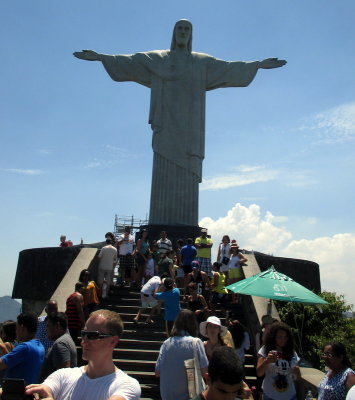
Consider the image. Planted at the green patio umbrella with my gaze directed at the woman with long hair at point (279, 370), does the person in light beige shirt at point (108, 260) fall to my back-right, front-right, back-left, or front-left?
back-right

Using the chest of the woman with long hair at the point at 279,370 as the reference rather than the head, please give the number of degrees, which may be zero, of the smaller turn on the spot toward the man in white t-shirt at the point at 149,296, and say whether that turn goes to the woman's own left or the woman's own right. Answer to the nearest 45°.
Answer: approximately 135° to the woman's own right

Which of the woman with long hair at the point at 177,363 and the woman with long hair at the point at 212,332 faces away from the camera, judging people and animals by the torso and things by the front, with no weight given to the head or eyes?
the woman with long hair at the point at 177,363

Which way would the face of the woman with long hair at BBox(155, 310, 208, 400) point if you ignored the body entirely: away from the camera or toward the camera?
away from the camera

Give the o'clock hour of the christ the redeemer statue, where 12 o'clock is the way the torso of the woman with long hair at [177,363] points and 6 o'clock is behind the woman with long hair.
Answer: The christ the redeemer statue is roughly at 12 o'clock from the woman with long hair.

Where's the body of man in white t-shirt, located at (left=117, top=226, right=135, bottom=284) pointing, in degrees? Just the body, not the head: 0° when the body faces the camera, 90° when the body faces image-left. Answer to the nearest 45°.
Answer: approximately 0°

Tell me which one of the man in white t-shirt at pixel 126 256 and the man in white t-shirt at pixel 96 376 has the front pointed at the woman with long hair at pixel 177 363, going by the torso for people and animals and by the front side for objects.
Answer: the man in white t-shirt at pixel 126 256

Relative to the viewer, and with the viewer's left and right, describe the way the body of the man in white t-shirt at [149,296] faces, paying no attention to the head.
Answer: facing away from the viewer and to the right of the viewer

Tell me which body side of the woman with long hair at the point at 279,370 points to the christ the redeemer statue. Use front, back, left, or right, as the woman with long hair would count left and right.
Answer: back

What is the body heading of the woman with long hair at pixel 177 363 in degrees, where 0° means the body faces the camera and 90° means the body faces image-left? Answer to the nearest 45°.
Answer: approximately 180°
